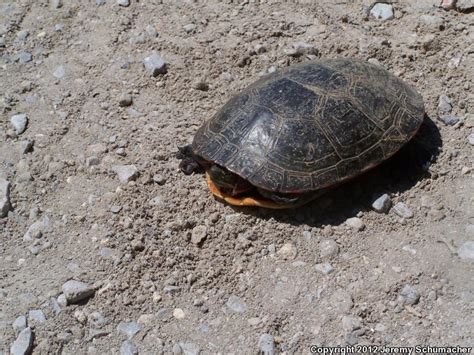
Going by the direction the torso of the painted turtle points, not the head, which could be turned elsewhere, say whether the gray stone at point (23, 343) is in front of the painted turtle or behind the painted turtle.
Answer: in front

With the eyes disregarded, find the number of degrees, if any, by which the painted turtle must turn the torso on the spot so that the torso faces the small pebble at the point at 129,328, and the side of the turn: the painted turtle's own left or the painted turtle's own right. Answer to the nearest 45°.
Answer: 0° — it already faces it

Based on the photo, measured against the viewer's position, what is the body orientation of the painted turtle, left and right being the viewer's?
facing the viewer and to the left of the viewer

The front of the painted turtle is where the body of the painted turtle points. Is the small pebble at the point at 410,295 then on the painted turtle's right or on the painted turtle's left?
on the painted turtle's left

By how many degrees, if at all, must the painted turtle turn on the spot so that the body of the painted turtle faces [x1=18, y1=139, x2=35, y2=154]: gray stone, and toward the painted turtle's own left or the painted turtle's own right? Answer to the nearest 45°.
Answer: approximately 45° to the painted turtle's own right

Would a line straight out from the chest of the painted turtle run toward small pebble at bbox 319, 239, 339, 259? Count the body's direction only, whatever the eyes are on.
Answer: no

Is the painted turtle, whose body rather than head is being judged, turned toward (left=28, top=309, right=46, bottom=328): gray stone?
yes

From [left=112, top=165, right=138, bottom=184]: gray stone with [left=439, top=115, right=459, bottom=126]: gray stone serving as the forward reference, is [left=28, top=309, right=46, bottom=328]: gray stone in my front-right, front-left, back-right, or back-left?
back-right

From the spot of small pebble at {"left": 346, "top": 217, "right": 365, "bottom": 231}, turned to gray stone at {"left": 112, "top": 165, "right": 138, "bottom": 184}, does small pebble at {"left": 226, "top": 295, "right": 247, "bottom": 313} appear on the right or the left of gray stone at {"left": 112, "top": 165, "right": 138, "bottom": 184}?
left

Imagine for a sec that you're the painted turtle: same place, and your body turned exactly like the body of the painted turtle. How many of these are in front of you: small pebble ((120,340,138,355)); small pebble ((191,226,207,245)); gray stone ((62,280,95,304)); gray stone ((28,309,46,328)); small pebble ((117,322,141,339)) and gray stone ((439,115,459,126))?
5

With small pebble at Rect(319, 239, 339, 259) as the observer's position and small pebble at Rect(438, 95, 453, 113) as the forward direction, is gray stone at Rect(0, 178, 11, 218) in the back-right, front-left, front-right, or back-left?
back-left

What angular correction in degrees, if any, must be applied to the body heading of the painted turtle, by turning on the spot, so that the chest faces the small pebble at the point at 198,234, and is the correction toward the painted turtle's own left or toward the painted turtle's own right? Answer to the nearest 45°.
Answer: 0° — it already faces it

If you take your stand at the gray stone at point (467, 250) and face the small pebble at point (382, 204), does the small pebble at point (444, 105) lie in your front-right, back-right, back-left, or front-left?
front-right

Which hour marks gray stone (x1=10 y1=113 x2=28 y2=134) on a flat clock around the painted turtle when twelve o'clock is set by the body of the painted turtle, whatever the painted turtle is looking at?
The gray stone is roughly at 2 o'clock from the painted turtle.

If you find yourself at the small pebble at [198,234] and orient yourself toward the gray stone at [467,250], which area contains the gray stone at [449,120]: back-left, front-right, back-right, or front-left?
front-left

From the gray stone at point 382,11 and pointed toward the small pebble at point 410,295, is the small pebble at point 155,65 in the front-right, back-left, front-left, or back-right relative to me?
front-right

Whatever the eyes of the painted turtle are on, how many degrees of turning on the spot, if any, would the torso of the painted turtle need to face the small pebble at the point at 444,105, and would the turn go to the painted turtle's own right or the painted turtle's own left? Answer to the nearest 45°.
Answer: approximately 180°
